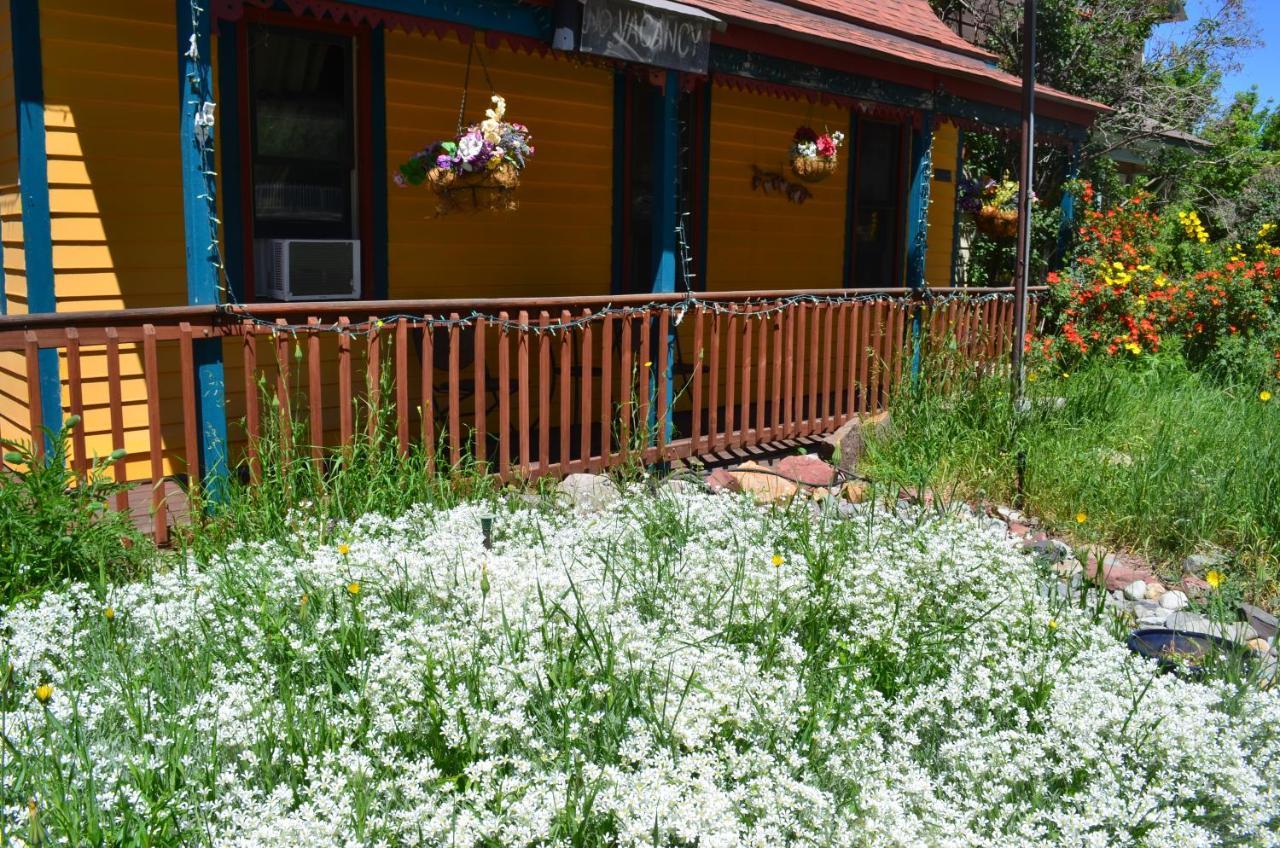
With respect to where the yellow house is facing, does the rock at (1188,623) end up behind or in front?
in front

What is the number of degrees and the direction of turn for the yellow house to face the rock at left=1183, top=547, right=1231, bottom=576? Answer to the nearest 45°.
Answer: approximately 45° to its left

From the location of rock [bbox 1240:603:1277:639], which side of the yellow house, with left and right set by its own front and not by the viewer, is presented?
front

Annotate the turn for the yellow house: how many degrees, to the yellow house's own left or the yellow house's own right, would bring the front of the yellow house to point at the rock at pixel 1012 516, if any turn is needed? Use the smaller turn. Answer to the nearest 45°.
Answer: approximately 45° to the yellow house's own left

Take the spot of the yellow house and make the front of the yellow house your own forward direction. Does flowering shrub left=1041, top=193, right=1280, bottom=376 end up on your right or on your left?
on your left

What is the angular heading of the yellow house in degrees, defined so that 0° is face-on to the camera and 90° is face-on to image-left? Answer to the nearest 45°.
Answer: approximately 315°
